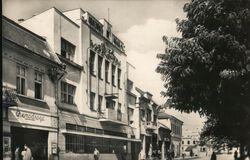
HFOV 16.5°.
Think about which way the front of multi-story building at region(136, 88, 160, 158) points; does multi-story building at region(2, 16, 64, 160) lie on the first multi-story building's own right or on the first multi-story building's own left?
on the first multi-story building's own right

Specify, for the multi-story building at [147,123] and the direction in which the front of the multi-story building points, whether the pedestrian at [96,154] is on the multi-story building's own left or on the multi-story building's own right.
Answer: on the multi-story building's own right

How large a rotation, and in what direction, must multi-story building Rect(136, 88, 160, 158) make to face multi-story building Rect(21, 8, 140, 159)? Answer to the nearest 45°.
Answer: approximately 45° to its right

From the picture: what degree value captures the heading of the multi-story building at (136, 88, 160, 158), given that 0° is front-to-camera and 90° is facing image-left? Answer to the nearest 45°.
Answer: approximately 315°

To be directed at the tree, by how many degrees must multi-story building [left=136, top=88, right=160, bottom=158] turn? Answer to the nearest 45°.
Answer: approximately 45° to its right

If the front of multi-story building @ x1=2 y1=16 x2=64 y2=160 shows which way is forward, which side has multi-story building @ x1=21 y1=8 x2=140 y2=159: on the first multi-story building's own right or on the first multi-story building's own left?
on the first multi-story building's own left

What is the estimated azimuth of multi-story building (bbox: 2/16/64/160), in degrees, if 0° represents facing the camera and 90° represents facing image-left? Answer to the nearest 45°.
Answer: approximately 315°
